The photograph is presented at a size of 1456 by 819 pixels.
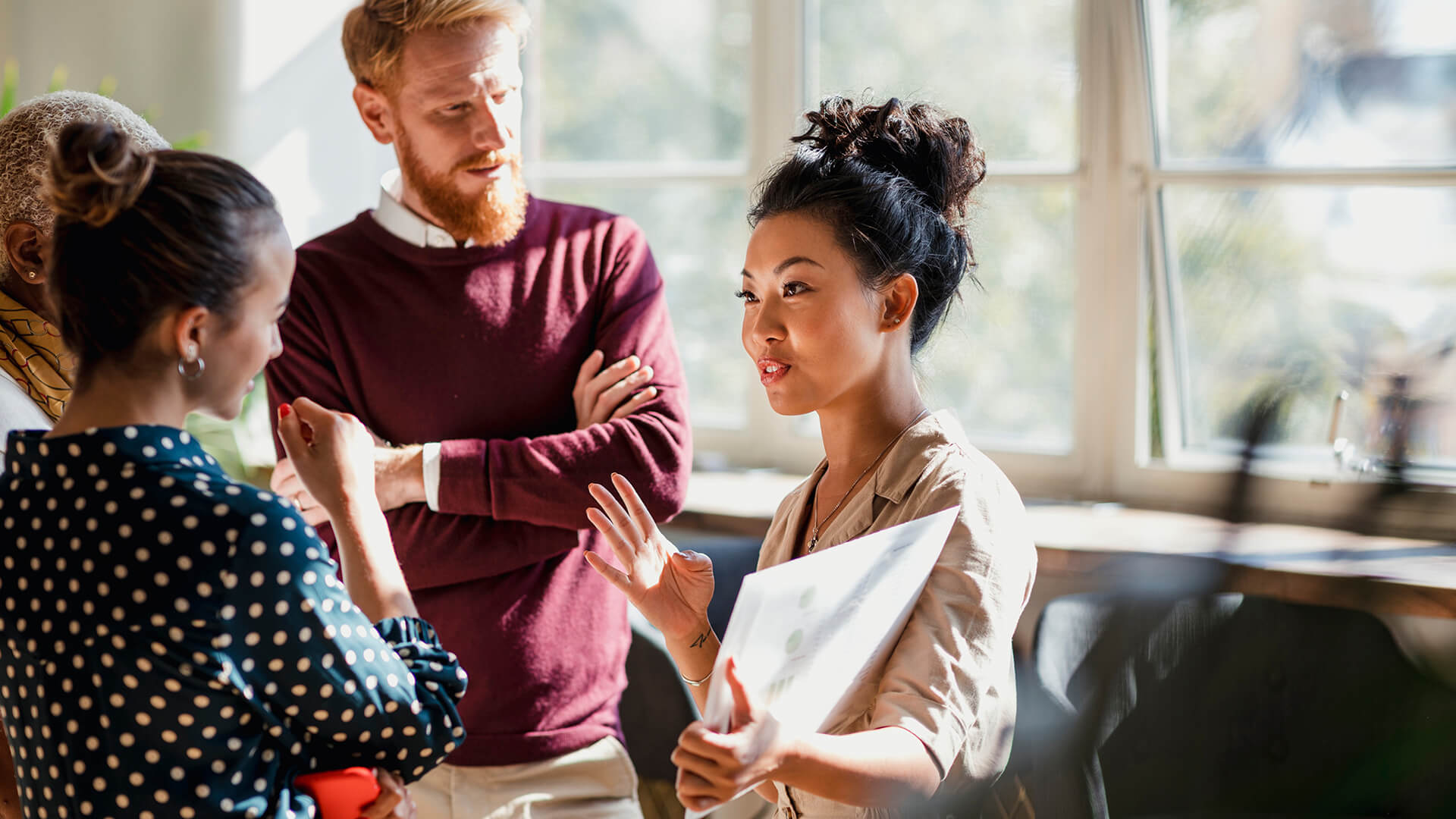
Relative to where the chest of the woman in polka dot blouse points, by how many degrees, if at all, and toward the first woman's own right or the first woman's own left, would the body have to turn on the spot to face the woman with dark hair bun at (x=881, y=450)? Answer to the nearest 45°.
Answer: approximately 45° to the first woman's own right

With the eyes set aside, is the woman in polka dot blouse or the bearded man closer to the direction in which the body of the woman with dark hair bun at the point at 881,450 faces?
the woman in polka dot blouse

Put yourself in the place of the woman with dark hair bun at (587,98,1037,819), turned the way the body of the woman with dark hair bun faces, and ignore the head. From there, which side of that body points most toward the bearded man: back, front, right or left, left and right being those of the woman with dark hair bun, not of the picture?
right

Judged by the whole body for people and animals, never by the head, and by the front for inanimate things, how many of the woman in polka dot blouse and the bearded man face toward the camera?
1

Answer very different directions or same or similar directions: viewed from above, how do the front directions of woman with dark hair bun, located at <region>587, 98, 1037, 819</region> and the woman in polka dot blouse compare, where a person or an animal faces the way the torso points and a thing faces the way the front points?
very different directions

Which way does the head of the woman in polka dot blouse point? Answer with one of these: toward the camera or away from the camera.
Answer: away from the camera

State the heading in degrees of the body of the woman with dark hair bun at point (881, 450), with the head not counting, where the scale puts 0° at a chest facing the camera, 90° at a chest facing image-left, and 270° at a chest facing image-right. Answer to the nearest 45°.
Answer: approximately 45°

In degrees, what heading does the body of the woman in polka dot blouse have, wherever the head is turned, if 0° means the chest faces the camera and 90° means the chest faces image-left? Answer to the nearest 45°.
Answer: approximately 225°

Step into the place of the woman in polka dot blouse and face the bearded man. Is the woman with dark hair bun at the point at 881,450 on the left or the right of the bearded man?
right

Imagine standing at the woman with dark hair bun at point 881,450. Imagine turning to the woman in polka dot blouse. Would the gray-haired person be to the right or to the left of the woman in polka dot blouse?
right

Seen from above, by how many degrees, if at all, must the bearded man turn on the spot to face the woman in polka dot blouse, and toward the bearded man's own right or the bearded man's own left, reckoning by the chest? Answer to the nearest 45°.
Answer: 0° — they already face them
